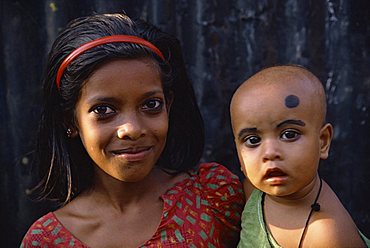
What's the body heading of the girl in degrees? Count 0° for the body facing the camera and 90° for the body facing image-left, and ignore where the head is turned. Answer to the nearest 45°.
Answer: approximately 0°

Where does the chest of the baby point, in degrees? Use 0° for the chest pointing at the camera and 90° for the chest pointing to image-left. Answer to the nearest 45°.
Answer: approximately 45°
